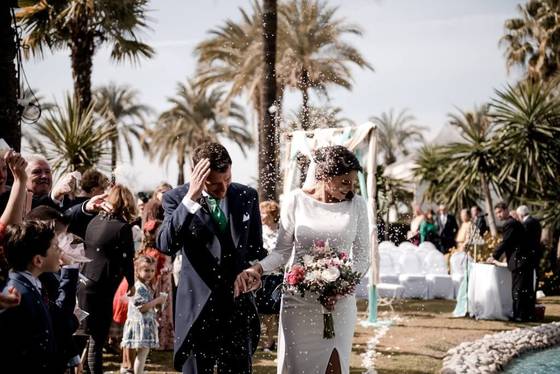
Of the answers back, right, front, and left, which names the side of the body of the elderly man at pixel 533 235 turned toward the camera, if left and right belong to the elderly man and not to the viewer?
left

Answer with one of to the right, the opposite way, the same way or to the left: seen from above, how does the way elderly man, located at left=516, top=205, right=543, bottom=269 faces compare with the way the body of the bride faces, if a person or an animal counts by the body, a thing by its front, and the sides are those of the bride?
to the right

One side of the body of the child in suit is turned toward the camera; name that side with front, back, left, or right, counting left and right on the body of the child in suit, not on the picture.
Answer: right

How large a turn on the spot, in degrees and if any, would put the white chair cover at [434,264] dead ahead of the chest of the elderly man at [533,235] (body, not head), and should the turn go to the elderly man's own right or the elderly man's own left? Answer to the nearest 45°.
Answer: approximately 45° to the elderly man's own right

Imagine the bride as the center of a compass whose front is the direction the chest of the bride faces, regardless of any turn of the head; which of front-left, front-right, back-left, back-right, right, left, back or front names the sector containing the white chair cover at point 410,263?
back

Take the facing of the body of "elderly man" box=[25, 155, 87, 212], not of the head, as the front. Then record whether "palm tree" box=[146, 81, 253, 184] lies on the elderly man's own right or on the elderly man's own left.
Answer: on the elderly man's own left

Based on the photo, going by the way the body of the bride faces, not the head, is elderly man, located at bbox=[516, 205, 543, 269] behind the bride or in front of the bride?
behind

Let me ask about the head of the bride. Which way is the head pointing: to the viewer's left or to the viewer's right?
to the viewer's right

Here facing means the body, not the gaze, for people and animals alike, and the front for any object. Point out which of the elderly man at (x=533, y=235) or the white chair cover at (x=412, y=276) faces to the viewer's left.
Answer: the elderly man

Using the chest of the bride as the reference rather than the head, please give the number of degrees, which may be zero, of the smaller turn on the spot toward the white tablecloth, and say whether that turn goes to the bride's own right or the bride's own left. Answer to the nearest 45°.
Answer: approximately 180°

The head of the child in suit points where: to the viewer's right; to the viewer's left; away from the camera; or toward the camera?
to the viewer's right

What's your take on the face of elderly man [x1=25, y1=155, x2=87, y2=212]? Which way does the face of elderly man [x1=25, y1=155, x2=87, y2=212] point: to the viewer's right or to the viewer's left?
to the viewer's right

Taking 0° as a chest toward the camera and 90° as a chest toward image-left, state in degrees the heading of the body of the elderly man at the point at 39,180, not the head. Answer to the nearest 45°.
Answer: approximately 315°
